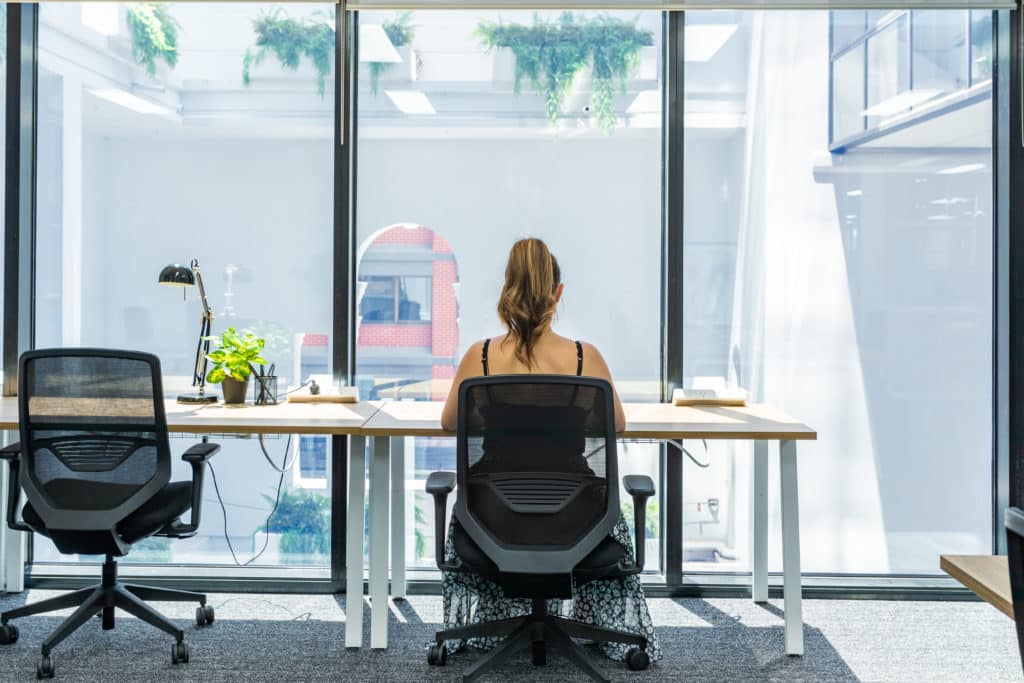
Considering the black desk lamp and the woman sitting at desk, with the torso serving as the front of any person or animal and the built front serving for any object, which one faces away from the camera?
the woman sitting at desk

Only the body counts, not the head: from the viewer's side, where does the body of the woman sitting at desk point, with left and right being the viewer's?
facing away from the viewer

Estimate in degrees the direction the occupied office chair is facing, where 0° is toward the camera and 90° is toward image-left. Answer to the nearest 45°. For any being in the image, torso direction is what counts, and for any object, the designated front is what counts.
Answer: approximately 180°

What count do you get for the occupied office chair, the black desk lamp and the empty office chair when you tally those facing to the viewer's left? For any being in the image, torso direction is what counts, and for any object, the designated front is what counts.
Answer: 1

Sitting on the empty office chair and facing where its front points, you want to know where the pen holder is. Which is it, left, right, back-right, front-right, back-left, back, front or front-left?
front

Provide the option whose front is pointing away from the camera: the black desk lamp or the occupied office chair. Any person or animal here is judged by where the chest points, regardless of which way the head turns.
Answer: the occupied office chair

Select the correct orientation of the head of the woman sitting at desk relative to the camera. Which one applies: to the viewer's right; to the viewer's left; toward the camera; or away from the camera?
away from the camera

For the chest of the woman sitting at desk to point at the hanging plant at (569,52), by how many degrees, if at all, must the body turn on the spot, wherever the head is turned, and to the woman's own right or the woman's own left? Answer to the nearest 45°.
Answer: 0° — they already face it

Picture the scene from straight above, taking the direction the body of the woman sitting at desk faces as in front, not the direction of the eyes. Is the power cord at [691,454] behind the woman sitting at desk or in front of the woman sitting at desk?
in front

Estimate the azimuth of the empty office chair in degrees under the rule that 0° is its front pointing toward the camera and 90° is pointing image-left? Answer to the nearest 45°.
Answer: approximately 225°

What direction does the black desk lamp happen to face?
to the viewer's left
